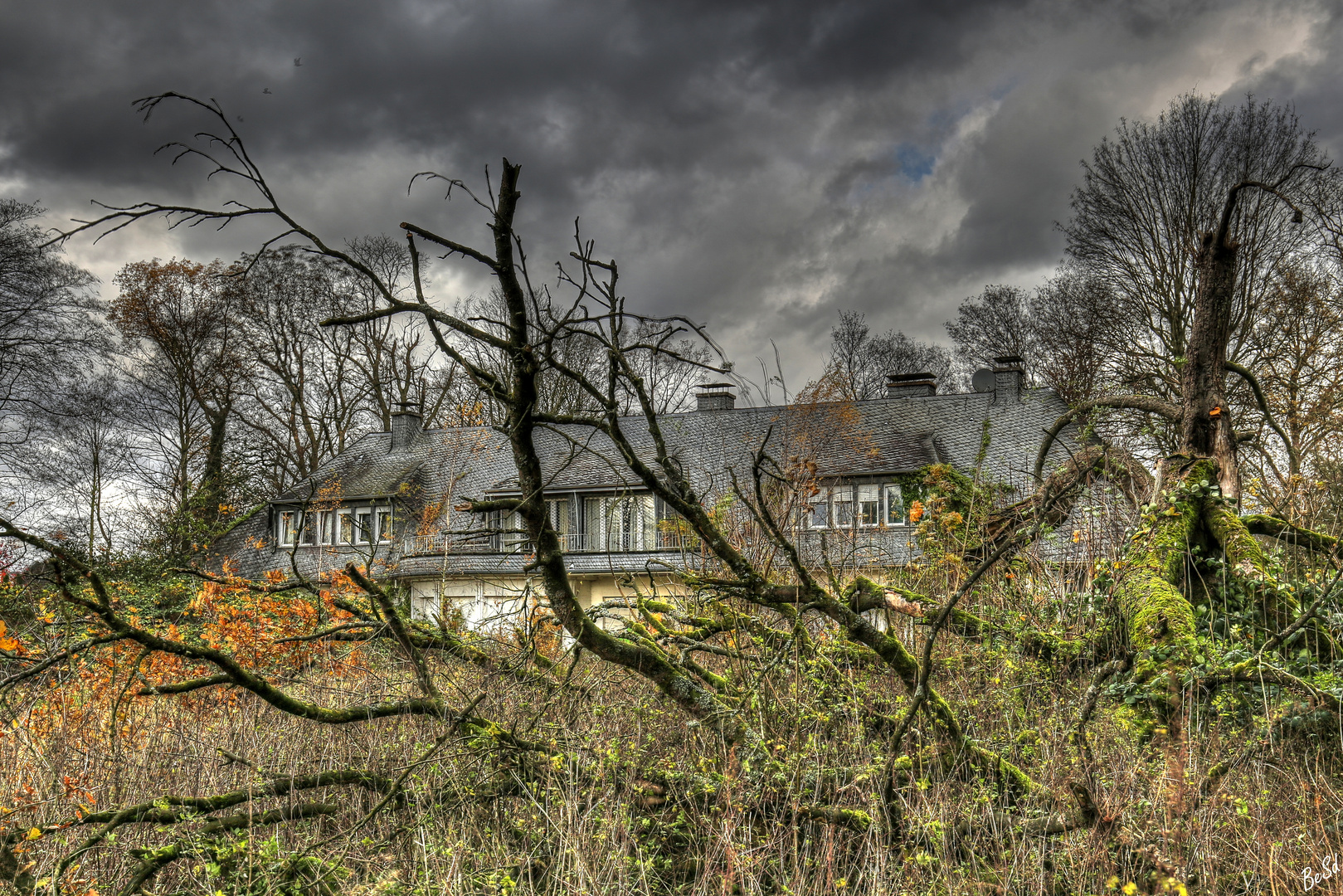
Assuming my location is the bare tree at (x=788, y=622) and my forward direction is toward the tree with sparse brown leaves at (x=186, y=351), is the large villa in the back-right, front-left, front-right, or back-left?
front-right

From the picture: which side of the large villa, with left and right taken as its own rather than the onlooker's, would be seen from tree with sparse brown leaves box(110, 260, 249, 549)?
right

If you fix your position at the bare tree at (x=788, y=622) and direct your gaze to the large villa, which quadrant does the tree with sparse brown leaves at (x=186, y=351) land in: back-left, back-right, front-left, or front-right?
front-left

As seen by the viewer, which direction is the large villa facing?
toward the camera

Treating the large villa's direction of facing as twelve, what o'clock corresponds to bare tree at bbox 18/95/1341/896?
The bare tree is roughly at 12 o'clock from the large villa.
